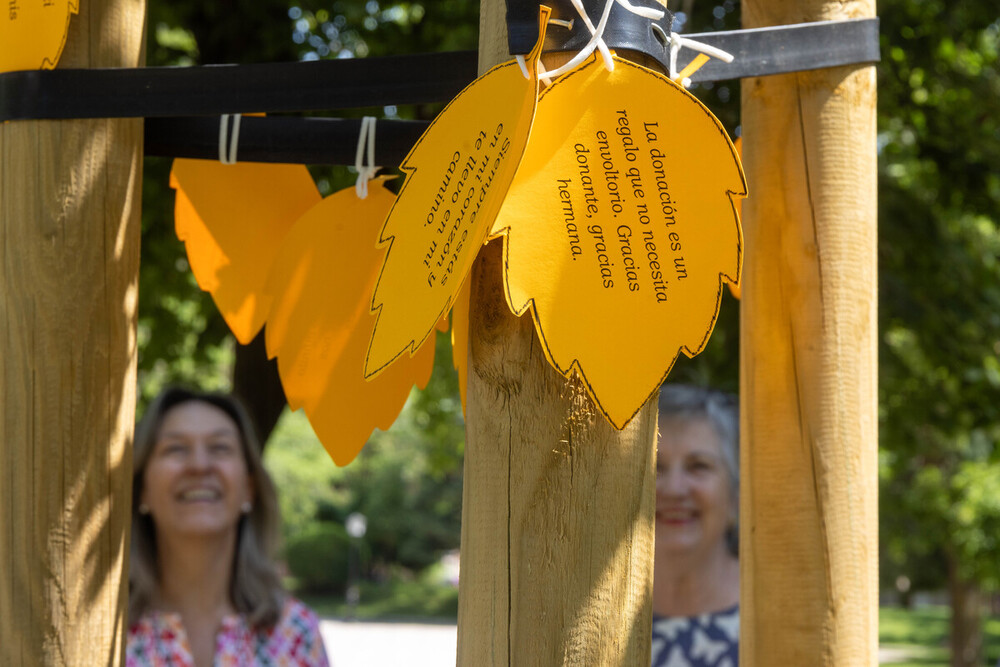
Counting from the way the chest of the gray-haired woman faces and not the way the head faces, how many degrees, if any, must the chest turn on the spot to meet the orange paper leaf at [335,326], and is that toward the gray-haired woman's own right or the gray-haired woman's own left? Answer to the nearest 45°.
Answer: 0° — they already face it

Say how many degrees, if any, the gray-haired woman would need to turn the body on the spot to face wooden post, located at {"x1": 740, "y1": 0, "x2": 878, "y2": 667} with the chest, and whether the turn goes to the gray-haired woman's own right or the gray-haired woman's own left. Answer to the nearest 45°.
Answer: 0° — they already face it

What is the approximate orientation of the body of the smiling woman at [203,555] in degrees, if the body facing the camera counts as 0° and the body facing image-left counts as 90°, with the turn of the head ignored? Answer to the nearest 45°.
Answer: approximately 0°

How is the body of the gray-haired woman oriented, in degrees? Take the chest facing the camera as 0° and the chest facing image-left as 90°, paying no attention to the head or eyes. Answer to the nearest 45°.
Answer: approximately 0°
